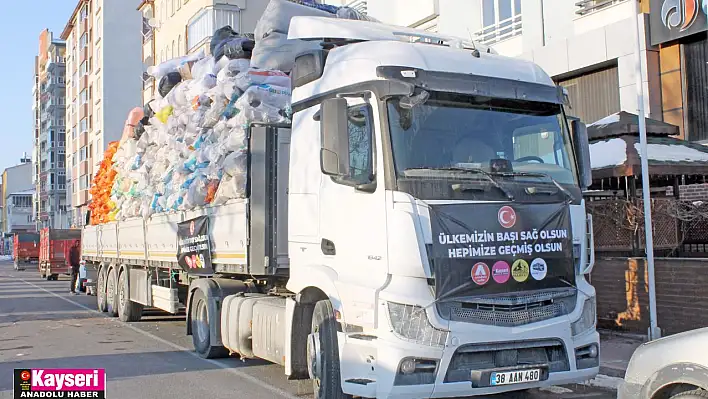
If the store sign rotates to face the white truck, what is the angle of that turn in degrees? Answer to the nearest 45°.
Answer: approximately 45° to its right

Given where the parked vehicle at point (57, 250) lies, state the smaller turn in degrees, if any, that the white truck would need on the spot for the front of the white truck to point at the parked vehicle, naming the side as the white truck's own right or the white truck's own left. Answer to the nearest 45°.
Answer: approximately 180°

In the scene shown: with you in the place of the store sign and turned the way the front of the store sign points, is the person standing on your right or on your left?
on your right

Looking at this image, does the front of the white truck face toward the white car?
yes

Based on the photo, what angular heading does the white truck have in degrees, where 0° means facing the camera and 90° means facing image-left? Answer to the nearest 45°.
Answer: approximately 315°

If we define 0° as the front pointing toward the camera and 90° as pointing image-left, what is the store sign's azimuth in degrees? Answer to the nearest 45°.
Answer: approximately 45°
